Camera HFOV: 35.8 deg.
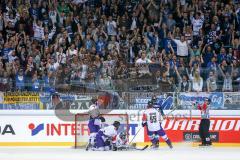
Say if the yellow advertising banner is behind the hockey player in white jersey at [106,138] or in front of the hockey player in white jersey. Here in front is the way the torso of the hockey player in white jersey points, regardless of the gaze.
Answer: behind

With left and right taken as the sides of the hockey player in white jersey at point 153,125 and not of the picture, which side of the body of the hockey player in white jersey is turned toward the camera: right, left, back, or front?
back

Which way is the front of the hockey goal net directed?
toward the camera

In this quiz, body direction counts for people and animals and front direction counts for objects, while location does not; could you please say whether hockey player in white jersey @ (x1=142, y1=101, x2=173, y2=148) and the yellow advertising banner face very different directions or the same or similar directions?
very different directions

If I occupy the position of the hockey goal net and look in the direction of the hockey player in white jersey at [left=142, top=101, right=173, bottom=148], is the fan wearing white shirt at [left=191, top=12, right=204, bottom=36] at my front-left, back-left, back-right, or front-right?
front-left

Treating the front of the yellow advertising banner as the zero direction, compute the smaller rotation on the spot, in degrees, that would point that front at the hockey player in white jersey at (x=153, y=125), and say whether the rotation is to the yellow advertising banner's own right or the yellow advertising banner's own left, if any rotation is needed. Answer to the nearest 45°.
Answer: approximately 90° to the yellow advertising banner's own left

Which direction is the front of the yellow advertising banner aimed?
toward the camera

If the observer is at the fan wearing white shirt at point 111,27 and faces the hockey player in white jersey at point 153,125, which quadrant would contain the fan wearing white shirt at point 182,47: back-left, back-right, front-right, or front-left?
front-left

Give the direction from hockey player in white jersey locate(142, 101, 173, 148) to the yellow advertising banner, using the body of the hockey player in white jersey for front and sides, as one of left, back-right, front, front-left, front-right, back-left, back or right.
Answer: left

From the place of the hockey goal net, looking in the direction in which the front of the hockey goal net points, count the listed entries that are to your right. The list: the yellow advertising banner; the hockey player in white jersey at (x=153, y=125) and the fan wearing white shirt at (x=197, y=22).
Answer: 1
